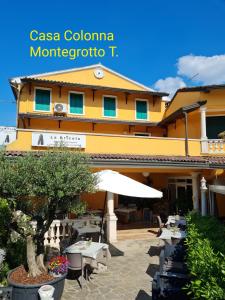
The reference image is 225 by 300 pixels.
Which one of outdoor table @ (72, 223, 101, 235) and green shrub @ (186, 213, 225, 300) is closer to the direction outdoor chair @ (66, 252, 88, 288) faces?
the outdoor table

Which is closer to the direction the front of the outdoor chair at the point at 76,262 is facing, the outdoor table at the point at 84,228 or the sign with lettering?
the outdoor table

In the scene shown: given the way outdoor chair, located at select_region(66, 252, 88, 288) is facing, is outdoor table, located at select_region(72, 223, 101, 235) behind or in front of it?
in front

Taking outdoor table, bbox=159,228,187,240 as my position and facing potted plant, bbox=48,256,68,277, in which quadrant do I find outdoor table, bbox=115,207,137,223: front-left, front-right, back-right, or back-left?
back-right

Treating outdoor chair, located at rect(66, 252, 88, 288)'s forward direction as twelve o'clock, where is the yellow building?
The yellow building is roughly at 11 o'clock from the outdoor chair.

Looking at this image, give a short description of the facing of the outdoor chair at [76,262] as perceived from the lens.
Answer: facing away from the viewer and to the right of the viewer

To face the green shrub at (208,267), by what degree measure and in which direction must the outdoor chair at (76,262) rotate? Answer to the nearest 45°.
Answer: approximately 90° to its right

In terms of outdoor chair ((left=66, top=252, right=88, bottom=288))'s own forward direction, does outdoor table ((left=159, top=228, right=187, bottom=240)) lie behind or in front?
in front
